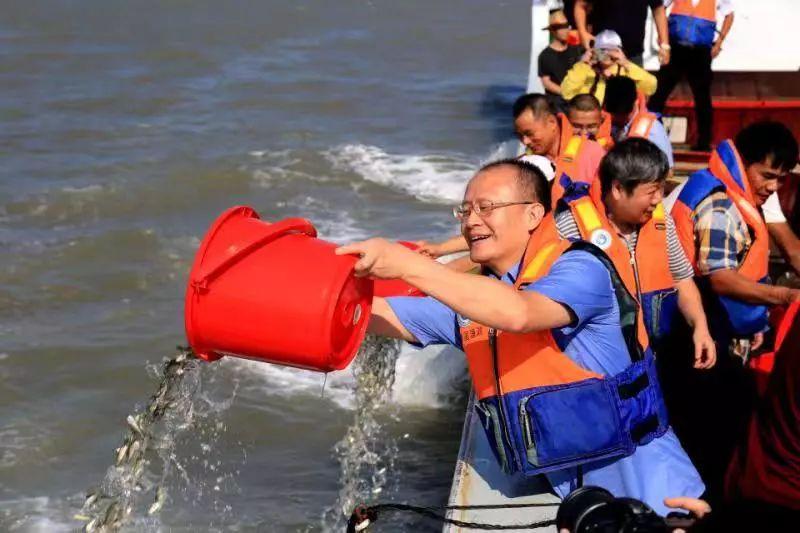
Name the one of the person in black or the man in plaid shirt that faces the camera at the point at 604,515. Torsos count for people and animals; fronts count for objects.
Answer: the person in black

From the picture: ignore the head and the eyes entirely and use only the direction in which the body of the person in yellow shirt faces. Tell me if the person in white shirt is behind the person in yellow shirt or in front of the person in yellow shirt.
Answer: behind

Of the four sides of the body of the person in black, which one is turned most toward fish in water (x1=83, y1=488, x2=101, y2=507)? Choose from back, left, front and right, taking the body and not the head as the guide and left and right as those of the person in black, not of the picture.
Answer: front

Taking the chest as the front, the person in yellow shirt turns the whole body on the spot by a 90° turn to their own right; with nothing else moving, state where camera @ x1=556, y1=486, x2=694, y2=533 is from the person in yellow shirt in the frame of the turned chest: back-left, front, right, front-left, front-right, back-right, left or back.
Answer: left

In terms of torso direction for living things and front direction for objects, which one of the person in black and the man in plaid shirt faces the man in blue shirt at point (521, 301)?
the person in black

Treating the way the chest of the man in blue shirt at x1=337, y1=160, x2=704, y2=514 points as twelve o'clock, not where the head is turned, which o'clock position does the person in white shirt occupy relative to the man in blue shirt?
The person in white shirt is roughly at 5 o'clock from the man in blue shirt.

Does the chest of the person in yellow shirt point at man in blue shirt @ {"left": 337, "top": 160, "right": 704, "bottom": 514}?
yes

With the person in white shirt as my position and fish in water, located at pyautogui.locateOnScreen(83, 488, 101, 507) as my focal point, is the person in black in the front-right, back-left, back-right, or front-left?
front-right

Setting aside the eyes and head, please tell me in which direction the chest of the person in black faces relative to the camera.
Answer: toward the camera

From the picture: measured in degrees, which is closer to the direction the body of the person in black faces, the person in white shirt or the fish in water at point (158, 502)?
the fish in water

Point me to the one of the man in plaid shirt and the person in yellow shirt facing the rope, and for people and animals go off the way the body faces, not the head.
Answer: the person in yellow shirt
